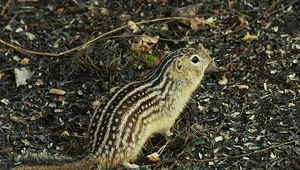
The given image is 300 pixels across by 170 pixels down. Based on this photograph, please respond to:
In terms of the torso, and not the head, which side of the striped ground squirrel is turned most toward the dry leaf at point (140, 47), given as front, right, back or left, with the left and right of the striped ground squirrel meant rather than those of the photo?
left

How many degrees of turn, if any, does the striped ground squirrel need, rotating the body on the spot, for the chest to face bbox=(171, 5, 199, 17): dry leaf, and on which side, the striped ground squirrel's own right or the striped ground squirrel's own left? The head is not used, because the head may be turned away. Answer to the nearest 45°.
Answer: approximately 45° to the striped ground squirrel's own left

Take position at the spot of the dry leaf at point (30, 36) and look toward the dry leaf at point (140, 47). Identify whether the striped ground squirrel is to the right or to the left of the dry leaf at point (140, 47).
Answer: right

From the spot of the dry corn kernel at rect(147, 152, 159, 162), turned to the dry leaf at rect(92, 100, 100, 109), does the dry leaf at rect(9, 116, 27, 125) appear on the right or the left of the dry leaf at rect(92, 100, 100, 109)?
left

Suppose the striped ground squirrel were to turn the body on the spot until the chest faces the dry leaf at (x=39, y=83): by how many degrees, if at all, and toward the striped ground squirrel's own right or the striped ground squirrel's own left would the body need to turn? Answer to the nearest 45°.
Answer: approximately 135° to the striped ground squirrel's own left

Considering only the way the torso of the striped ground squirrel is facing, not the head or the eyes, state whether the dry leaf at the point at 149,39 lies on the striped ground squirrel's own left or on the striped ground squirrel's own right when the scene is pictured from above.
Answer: on the striped ground squirrel's own left

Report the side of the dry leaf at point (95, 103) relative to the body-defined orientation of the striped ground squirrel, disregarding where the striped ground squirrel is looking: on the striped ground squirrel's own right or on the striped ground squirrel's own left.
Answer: on the striped ground squirrel's own left

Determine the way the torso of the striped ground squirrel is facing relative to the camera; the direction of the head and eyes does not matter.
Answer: to the viewer's right

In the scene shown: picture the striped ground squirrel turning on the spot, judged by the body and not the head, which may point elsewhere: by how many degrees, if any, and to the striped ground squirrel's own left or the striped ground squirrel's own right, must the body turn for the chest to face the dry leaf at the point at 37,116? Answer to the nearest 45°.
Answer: approximately 135° to the striped ground squirrel's own left

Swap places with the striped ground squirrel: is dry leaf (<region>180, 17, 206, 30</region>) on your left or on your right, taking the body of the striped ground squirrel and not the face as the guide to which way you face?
on your left

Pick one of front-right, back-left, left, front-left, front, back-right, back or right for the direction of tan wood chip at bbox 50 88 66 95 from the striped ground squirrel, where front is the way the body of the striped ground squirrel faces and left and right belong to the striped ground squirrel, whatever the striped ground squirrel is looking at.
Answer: back-left
